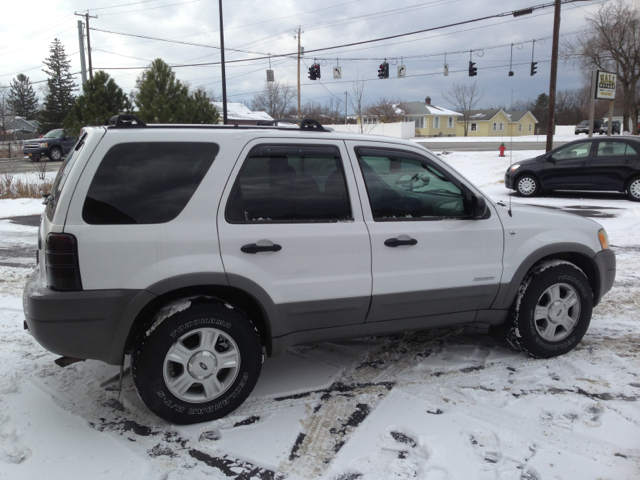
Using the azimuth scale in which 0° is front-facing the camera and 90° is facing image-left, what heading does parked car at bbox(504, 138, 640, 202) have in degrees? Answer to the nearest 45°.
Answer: approximately 90°

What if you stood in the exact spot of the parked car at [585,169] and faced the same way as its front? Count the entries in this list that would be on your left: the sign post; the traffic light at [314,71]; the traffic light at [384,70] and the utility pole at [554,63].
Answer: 0

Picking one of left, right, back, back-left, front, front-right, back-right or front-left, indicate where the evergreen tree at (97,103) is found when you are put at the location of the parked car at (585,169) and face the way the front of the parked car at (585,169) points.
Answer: front

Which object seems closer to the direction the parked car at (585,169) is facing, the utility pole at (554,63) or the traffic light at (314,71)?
the traffic light

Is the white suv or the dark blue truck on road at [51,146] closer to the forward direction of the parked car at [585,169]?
the dark blue truck on road

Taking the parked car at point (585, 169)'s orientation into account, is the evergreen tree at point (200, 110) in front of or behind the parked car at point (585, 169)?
in front

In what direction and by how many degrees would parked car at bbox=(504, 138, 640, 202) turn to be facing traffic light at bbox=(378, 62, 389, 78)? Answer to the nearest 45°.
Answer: approximately 45° to its right

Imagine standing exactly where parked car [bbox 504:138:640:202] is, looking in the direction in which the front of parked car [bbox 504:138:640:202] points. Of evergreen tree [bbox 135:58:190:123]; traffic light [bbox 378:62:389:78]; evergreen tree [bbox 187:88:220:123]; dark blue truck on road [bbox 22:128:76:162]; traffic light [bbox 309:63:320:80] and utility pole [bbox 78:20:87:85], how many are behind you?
0

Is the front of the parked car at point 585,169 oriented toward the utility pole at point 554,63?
no

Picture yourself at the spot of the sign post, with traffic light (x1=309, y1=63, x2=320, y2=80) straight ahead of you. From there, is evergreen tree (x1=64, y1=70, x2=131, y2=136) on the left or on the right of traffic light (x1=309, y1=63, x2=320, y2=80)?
left

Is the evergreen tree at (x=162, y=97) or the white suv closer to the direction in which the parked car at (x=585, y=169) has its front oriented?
the evergreen tree

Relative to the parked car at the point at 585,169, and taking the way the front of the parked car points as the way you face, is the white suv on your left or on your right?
on your left

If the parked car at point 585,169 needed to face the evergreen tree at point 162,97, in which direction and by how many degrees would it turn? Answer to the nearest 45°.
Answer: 0° — it already faces it

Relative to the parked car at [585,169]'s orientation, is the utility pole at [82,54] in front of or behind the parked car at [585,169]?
in front

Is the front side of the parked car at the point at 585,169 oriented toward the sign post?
no

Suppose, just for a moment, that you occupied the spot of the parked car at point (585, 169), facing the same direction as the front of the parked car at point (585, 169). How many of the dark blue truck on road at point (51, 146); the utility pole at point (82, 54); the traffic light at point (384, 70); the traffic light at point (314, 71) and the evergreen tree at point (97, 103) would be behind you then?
0
